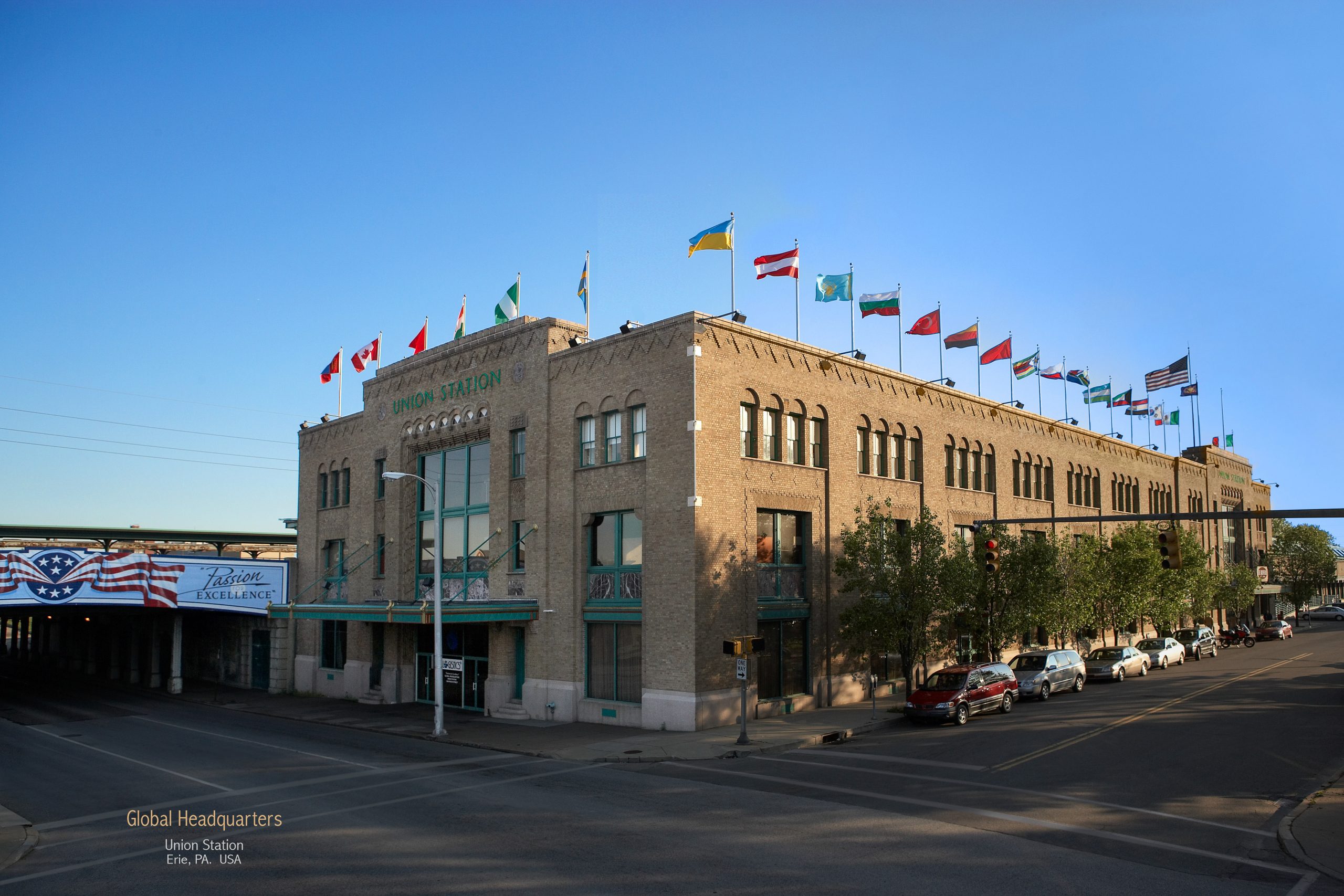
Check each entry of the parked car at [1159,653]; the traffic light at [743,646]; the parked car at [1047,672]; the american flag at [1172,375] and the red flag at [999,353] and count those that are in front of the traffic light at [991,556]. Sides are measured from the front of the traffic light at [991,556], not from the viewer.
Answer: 1

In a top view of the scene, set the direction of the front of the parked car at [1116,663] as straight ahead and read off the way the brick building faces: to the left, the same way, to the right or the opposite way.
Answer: the same way

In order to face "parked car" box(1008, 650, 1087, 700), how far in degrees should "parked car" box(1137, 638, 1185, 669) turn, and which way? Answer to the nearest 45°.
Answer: approximately 45° to its left

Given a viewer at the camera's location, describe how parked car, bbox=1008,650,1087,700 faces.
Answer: facing the viewer and to the left of the viewer

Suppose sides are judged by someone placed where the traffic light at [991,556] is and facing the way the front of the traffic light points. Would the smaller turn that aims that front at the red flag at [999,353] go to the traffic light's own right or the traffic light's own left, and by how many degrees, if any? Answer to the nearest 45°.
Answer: approximately 135° to the traffic light's own right

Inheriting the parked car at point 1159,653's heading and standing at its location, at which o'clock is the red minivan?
The red minivan is roughly at 11 o'clock from the parked car.

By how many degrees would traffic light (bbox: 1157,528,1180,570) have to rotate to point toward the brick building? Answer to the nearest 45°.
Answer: approximately 45° to its right

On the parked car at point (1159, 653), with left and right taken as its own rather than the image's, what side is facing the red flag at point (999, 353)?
front

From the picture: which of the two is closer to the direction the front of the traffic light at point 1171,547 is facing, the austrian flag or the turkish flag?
the austrian flag
